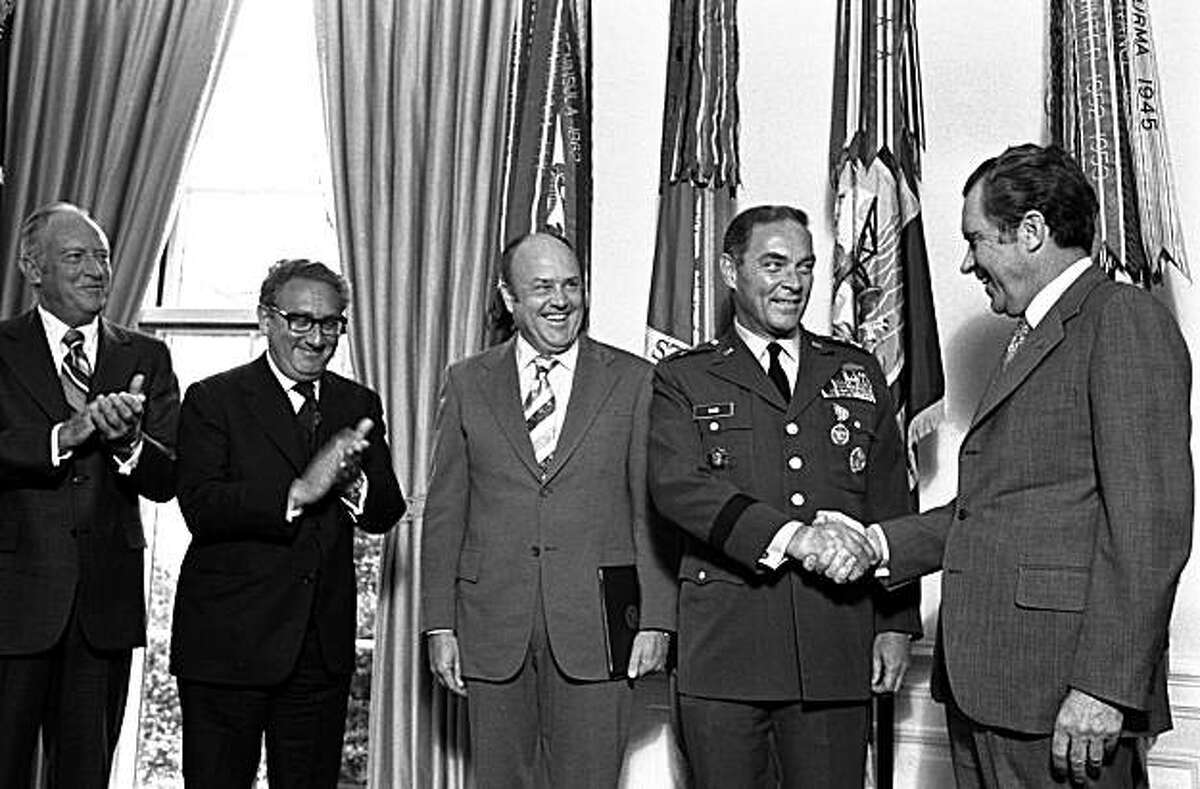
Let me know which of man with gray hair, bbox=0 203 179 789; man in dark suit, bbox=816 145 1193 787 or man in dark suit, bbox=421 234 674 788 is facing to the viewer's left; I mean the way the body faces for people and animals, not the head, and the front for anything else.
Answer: man in dark suit, bbox=816 145 1193 787

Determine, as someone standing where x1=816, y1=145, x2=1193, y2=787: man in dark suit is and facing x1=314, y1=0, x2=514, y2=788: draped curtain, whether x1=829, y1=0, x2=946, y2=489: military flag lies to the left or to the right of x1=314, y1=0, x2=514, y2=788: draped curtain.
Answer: right

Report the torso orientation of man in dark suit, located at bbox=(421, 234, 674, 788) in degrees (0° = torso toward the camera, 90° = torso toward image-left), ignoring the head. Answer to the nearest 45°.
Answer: approximately 0°

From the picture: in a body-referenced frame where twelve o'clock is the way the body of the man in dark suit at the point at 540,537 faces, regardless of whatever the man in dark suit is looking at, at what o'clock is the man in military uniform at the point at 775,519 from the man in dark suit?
The man in military uniform is roughly at 10 o'clock from the man in dark suit.

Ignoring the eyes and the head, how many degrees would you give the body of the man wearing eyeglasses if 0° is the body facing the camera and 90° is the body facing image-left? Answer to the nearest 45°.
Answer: approximately 315°

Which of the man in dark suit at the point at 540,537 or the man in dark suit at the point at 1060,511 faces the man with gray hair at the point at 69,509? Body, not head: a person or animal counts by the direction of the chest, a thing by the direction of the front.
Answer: the man in dark suit at the point at 1060,511

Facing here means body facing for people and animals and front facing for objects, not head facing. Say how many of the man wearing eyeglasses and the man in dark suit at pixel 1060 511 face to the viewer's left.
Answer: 1

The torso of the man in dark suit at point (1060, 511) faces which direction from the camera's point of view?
to the viewer's left

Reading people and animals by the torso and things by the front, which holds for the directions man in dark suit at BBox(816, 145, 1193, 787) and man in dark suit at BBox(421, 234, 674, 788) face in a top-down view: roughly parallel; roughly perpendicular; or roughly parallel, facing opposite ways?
roughly perpendicular

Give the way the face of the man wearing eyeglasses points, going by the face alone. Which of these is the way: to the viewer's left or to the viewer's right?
to the viewer's right

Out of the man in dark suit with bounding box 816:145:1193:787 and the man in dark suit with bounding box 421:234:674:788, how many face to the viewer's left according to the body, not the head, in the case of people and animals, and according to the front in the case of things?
1

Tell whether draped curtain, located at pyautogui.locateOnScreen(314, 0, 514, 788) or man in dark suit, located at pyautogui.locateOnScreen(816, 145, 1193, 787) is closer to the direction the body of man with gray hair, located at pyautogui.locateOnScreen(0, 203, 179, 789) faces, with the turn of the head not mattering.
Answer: the man in dark suit
